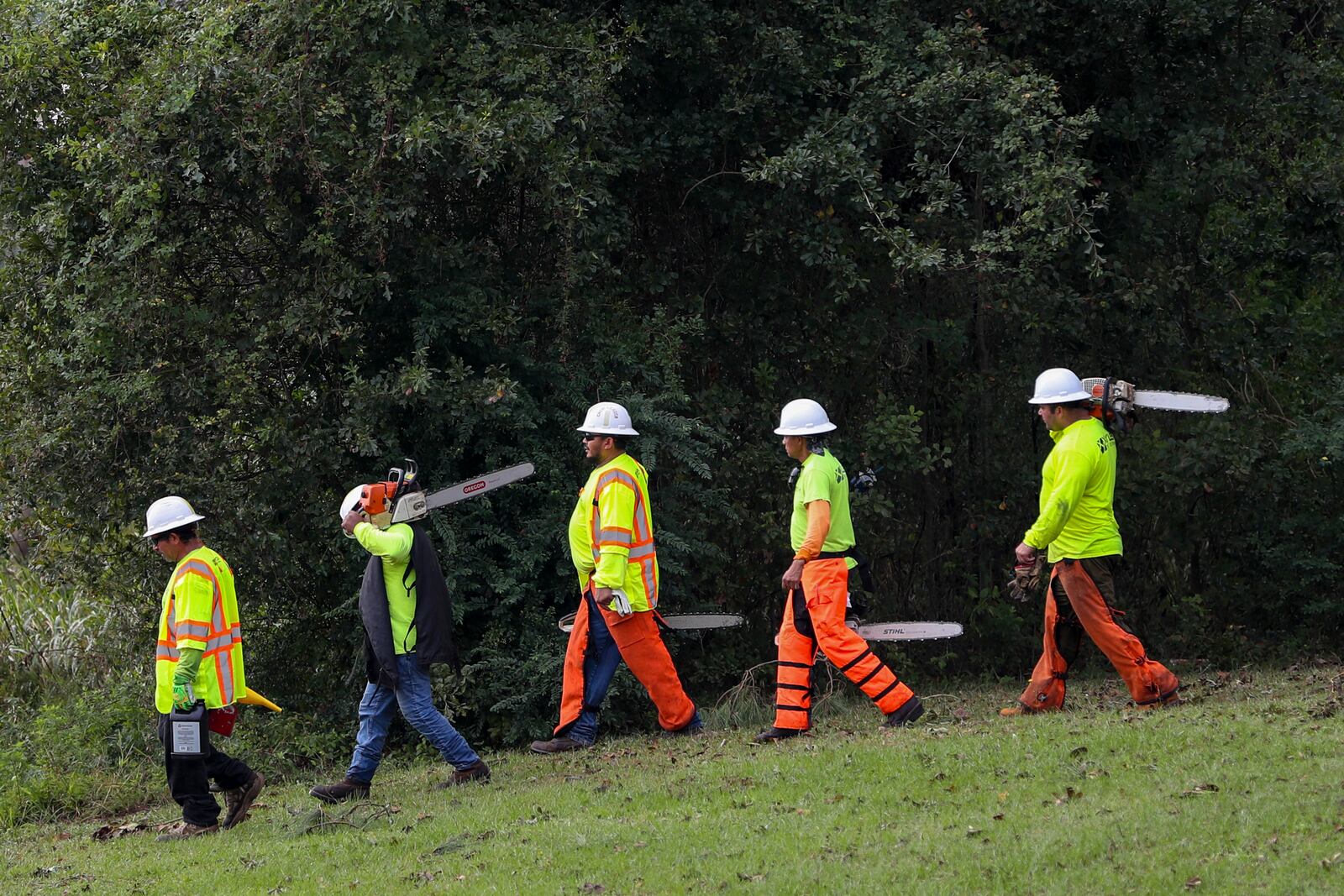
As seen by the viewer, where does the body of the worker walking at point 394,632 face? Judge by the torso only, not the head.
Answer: to the viewer's left

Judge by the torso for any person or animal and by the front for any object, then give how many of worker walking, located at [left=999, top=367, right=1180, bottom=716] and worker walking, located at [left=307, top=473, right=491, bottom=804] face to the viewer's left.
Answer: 2

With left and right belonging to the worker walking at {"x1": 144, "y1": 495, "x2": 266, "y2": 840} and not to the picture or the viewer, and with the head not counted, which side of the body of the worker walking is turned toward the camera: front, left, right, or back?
left

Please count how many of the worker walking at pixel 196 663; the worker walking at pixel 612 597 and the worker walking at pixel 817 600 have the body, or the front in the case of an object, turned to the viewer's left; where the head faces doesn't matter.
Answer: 3

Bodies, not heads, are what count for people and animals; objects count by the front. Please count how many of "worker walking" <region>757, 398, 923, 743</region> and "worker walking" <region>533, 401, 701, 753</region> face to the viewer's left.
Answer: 2

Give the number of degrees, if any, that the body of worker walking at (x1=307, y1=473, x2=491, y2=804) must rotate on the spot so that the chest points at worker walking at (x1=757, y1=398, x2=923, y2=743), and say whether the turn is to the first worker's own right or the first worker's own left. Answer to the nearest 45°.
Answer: approximately 180°

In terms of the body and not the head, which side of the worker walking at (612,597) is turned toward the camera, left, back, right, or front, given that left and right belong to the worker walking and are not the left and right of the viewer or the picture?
left

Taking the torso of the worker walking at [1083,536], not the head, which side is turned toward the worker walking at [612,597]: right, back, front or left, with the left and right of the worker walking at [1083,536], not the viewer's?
front

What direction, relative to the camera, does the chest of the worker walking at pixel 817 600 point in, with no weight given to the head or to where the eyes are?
to the viewer's left

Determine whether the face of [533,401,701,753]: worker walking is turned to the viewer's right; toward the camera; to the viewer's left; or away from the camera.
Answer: to the viewer's left

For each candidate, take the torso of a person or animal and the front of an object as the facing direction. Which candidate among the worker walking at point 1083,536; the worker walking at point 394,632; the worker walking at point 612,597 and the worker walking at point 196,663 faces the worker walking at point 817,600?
the worker walking at point 1083,536

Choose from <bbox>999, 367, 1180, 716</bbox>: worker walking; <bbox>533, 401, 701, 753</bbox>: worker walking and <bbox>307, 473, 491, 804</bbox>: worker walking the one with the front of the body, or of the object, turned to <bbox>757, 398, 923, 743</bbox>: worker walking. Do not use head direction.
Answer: <bbox>999, 367, 1180, 716</bbox>: worker walking
